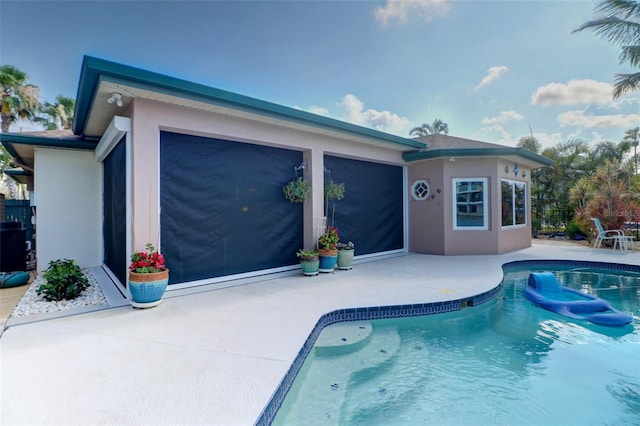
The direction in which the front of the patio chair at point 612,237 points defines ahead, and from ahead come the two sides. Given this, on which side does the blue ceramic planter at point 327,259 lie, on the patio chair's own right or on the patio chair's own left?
on the patio chair's own right

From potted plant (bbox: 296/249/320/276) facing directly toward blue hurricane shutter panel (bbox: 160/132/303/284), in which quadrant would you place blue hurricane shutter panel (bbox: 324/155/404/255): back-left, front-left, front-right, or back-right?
back-right

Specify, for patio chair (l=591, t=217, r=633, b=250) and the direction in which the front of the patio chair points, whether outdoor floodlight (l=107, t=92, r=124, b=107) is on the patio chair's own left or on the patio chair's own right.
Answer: on the patio chair's own right
